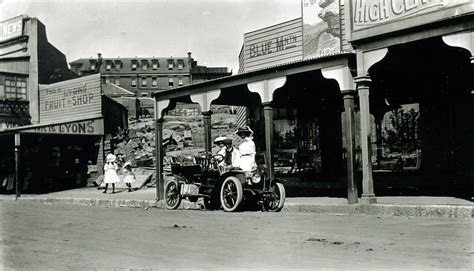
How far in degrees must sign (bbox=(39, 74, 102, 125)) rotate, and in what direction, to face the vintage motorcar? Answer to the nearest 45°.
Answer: approximately 45° to its left

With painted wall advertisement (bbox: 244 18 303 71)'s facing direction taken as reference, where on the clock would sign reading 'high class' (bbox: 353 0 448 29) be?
The sign reading 'high class' is roughly at 10 o'clock from the painted wall advertisement.

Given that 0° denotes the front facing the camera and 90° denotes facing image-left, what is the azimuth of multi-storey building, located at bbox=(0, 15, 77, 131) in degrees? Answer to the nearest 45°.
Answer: approximately 45°

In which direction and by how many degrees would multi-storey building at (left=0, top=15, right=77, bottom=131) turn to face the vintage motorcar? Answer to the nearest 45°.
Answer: approximately 45° to its left

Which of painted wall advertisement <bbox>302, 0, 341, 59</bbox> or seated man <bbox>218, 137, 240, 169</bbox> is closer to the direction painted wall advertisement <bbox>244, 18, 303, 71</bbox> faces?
the seated man

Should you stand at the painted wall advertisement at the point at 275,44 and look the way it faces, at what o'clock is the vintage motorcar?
The vintage motorcar is roughly at 11 o'clock from the painted wall advertisement.

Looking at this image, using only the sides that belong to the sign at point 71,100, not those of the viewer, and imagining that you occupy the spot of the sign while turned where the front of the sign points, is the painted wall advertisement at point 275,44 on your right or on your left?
on your left

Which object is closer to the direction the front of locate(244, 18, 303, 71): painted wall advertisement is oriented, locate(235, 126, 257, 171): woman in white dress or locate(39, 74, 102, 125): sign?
the woman in white dress

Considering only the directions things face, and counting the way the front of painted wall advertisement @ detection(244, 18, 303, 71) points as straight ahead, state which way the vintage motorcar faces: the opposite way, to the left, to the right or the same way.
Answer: to the left

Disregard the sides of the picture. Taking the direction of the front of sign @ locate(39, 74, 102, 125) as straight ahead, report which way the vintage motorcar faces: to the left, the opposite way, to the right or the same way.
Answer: to the left
